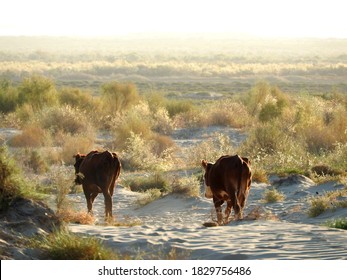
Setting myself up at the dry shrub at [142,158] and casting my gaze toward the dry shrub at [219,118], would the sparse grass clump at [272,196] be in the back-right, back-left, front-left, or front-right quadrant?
back-right

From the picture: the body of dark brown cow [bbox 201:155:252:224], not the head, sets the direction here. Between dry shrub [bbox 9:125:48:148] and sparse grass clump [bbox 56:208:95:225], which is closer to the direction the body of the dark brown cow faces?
the dry shrub

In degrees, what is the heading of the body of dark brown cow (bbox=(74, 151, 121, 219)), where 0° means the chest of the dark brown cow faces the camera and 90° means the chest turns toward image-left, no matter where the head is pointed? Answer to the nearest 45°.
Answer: approximately 135°

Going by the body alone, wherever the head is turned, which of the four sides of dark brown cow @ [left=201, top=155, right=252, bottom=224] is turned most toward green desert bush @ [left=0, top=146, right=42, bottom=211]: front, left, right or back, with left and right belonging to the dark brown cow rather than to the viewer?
left

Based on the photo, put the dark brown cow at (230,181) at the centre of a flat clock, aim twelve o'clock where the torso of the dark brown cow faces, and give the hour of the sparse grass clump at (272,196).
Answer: The sparse grass clump is roughly at 2 o'clock from the dark brown cow.

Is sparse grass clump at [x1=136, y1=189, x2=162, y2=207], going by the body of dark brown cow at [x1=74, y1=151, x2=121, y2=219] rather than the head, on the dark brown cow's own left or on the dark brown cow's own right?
on the dark brown cow's own right

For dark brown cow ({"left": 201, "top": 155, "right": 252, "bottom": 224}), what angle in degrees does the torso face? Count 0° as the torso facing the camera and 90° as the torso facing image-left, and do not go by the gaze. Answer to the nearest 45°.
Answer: approximately 135°

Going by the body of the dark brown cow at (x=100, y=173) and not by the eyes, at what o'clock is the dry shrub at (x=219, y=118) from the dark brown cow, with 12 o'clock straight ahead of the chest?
The dry shrub is roughly at 2 o'clock from the dark brown cow.

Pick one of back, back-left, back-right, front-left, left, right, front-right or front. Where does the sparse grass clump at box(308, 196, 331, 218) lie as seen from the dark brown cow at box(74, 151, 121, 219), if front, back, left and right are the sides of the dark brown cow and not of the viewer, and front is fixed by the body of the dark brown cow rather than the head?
back-right
